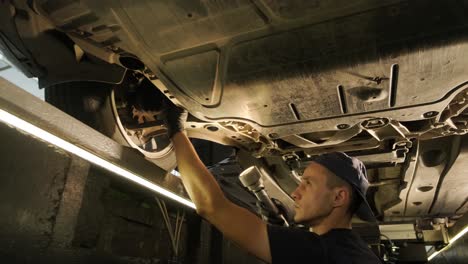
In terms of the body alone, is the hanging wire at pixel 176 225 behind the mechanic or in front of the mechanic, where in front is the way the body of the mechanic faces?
in front

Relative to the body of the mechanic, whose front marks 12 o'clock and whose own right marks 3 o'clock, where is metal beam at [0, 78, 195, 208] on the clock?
The metal beam is roughly at 11 o'clock from the mechanic.

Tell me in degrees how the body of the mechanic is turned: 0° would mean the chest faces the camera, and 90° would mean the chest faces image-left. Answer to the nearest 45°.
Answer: approximately 90°

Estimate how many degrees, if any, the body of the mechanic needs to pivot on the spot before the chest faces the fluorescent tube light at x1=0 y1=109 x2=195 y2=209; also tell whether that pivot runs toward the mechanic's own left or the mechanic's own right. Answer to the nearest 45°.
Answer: approximately 45° to the mechanic's own left

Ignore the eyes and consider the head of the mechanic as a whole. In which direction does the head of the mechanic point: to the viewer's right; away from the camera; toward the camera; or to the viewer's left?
to the viewer's left
